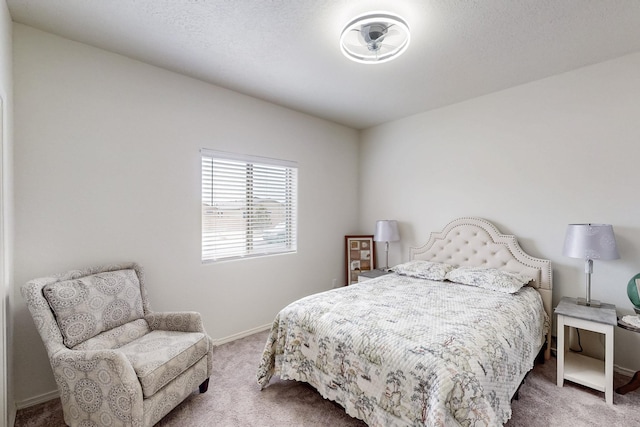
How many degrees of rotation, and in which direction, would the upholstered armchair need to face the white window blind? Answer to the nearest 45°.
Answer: approximately 90° to its left

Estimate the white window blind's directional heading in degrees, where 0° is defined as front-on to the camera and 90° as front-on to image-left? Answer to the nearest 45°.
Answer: approximately 315°

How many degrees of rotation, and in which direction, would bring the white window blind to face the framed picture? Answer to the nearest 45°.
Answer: approximately 45° to its left

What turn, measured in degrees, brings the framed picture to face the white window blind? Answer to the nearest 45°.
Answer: approximately 45° to its right

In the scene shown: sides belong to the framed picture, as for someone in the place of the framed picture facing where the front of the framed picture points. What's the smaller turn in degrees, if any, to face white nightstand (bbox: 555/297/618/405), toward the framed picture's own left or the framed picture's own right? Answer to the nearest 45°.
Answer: approximately 45° to the framed picture's own left
